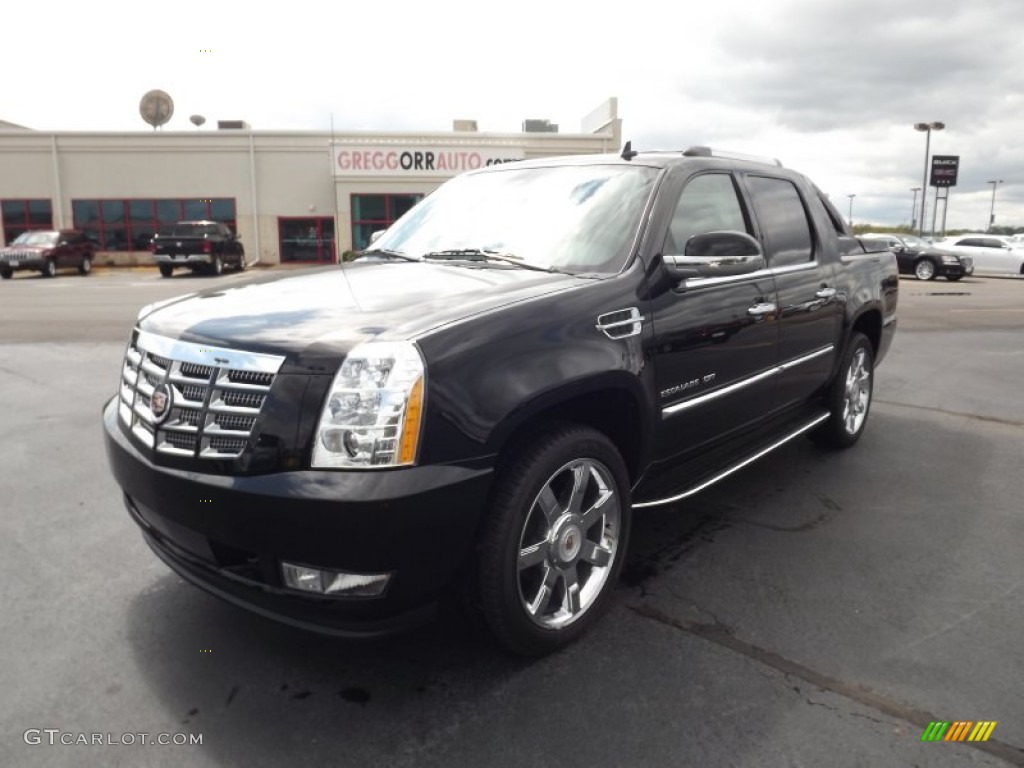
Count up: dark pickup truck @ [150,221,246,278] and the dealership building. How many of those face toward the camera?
1

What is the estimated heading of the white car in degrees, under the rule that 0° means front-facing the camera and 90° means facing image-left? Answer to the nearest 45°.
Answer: approximately 270°

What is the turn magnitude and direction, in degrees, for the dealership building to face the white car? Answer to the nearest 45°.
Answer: approximately 45° to its left

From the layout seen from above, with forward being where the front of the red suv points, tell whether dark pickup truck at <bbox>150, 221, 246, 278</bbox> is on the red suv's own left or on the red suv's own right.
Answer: on the red suv's own left

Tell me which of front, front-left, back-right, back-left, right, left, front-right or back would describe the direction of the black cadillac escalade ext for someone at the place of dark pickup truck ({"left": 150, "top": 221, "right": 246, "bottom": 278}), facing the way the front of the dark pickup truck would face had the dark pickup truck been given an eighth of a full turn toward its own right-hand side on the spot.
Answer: right

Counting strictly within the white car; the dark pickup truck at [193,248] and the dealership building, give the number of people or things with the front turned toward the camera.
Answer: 1

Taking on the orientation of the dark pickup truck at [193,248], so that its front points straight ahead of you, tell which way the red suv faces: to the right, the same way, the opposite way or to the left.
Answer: the opposite way

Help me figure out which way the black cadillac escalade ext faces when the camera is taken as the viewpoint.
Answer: facing the viewer and to the left of the viewer

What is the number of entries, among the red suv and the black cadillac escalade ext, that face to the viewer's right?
0

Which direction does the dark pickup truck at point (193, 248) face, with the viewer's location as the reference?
facing away from the viewer and to the right of the viewer

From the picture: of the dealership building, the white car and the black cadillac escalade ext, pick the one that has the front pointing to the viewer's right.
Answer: the white car

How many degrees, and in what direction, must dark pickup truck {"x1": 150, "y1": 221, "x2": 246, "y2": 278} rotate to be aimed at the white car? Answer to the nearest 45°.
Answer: approximately 45° to its right

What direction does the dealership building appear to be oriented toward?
toward the camera

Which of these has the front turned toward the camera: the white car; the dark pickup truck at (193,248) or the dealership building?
the dealership building

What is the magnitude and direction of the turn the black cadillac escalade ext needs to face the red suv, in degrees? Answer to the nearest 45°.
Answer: approximately 90° to its right

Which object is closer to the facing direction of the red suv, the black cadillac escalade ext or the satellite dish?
the black cadillac escalade ext

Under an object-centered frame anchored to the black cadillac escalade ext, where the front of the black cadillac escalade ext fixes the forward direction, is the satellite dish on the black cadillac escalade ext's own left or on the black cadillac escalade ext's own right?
on the black cadillac escalade ext's own right

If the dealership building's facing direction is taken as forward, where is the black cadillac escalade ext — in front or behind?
in front
